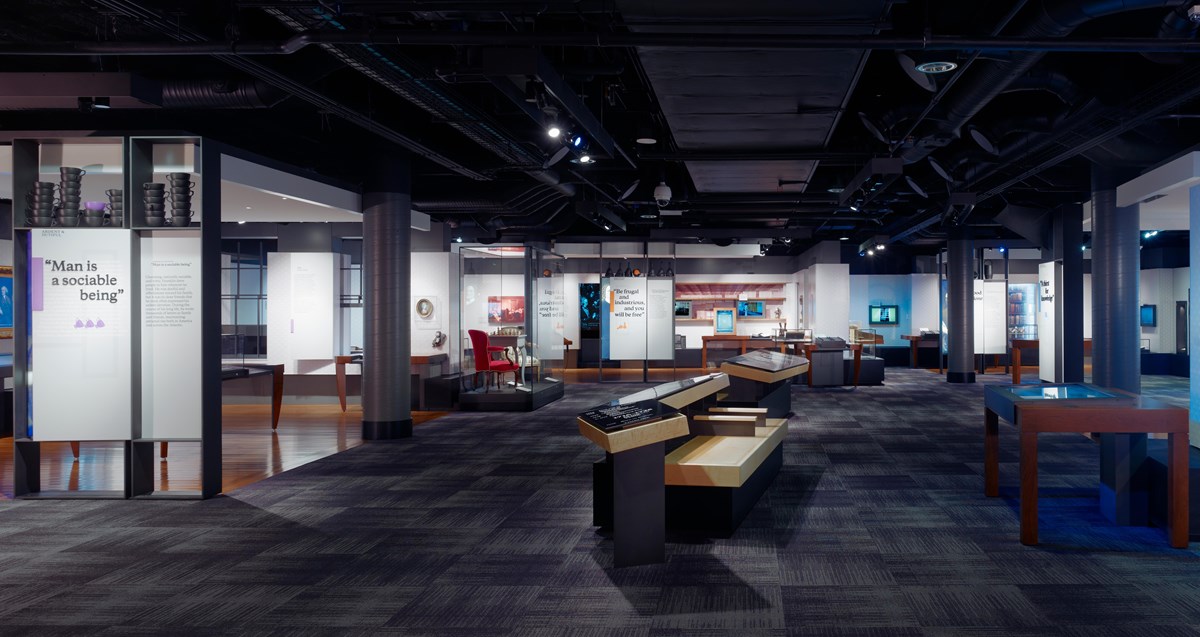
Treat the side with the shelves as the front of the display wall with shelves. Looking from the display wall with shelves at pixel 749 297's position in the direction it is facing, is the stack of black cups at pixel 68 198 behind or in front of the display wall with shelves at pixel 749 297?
in front

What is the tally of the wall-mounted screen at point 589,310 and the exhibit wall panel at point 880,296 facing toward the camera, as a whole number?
2

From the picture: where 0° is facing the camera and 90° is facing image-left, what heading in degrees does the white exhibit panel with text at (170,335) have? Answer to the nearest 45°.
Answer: approximately 0°

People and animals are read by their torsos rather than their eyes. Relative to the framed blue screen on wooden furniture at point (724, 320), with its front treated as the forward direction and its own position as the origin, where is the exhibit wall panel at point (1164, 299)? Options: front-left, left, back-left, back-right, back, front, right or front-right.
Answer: left

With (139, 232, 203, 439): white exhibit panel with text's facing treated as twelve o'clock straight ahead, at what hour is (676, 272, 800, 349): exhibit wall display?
The exhibit wall display is roughly at 8 o'clock from the white exhibit panel with text.

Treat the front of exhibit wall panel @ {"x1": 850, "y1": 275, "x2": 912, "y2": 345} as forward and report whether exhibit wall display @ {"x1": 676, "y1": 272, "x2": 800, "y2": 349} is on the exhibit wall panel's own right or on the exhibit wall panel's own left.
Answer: on the exhibit wall panel's own right

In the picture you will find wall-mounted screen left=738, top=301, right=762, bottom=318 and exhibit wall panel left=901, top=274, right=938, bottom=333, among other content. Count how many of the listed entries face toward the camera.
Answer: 2

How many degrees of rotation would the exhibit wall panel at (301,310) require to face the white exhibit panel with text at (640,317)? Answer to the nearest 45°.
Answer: approximately 90° to its left

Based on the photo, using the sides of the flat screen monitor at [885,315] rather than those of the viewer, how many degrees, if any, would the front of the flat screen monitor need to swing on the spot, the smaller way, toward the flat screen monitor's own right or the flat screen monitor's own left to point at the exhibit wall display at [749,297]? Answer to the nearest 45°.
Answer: approximately 45° to the flat screen monitor's own right
